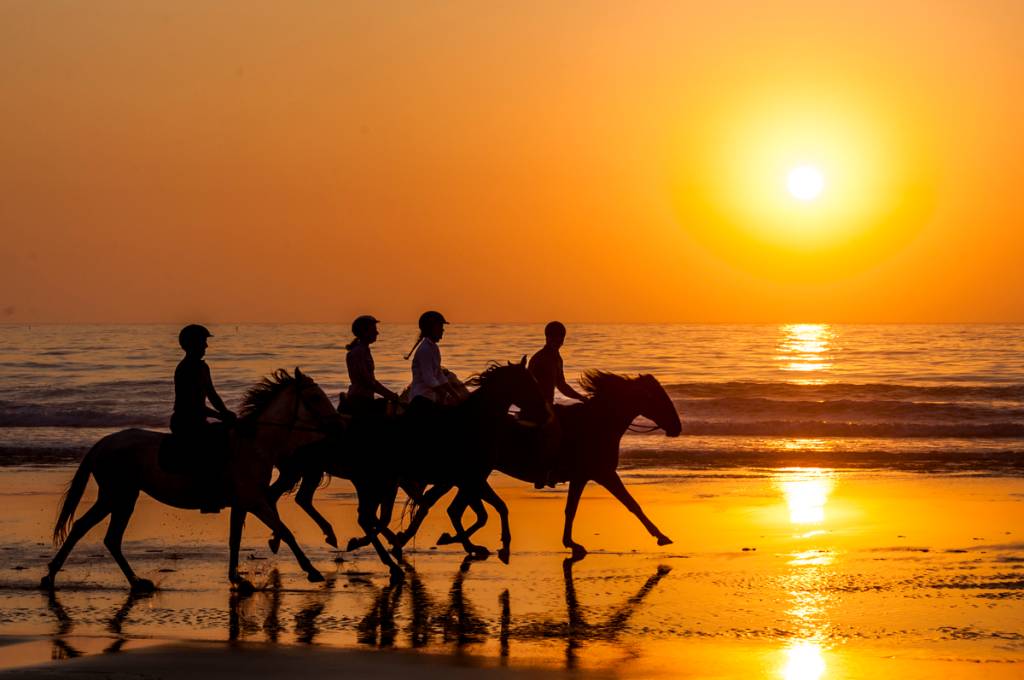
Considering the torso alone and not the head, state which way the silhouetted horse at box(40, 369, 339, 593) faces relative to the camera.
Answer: to the viewer's right

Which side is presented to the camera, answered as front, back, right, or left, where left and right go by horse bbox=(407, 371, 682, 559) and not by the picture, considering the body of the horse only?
right

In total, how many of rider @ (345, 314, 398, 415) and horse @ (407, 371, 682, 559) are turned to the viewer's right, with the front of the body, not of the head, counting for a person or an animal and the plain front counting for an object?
2

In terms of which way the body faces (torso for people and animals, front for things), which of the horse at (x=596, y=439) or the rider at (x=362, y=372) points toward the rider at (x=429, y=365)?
the rider at (x=362, y=372)

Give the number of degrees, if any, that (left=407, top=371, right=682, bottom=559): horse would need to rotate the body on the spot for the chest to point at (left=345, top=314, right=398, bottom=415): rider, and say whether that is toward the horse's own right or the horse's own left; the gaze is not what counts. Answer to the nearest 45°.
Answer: approximately 180°

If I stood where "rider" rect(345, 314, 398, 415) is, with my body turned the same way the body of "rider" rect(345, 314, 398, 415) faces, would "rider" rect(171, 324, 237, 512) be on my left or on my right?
on my right

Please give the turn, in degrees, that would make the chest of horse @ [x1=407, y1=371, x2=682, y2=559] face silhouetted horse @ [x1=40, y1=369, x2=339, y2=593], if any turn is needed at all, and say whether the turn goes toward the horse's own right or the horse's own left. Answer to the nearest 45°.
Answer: approximately 135° to the horse's own right

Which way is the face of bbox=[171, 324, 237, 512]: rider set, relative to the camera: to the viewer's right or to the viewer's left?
to the viewer's right

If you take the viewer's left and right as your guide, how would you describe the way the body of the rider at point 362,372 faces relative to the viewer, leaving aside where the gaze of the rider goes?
facing to the right of the viewer

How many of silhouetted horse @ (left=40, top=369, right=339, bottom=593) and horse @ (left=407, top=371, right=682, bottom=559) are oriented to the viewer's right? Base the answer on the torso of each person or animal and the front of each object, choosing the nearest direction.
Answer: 2

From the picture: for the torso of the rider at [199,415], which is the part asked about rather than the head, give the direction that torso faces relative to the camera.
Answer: to the viewer's right

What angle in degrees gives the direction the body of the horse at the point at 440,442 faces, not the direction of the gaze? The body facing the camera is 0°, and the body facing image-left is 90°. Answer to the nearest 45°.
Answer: approximately 270°

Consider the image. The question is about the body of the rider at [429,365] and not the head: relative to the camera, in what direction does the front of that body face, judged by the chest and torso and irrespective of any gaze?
to the viewer's right

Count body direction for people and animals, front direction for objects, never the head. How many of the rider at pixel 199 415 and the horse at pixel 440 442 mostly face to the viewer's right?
2

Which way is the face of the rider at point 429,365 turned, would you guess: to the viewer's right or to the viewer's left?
to the viewer's right
